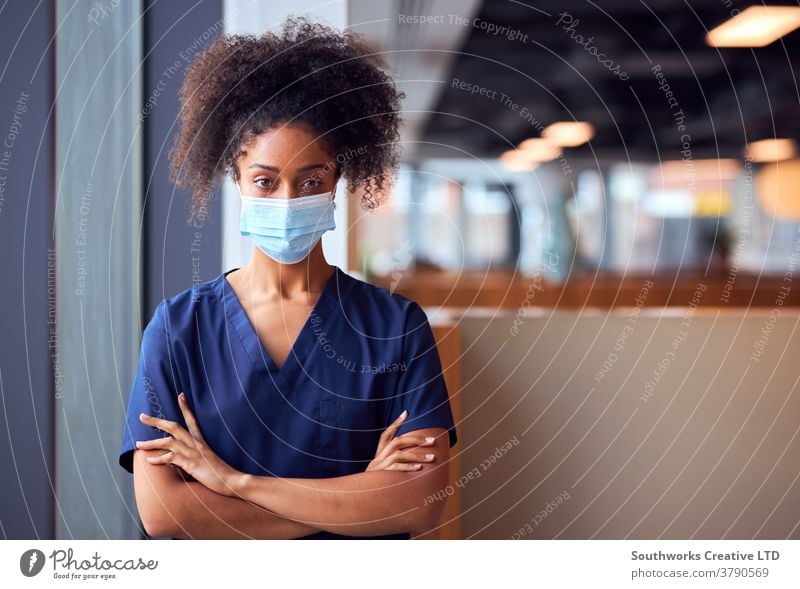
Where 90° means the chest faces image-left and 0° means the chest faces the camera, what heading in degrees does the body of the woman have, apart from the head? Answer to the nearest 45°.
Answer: approximately 0°
